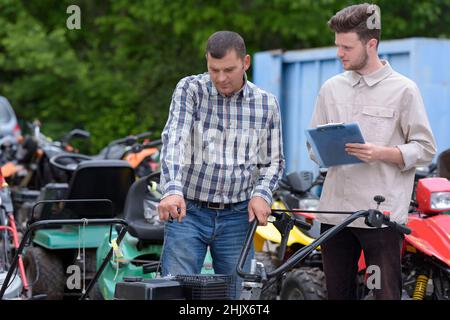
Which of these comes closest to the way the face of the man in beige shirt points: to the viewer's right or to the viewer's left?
to the viewer's left

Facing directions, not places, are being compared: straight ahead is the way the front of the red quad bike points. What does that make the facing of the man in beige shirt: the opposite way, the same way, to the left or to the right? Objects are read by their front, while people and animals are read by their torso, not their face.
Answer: to the right

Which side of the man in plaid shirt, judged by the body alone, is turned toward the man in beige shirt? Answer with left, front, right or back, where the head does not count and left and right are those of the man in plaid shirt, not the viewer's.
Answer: left

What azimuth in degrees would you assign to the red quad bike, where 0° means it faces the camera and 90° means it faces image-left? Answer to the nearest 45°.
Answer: approximately 315°

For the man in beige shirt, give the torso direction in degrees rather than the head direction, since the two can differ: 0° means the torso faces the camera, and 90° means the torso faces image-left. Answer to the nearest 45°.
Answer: approximately 45°
